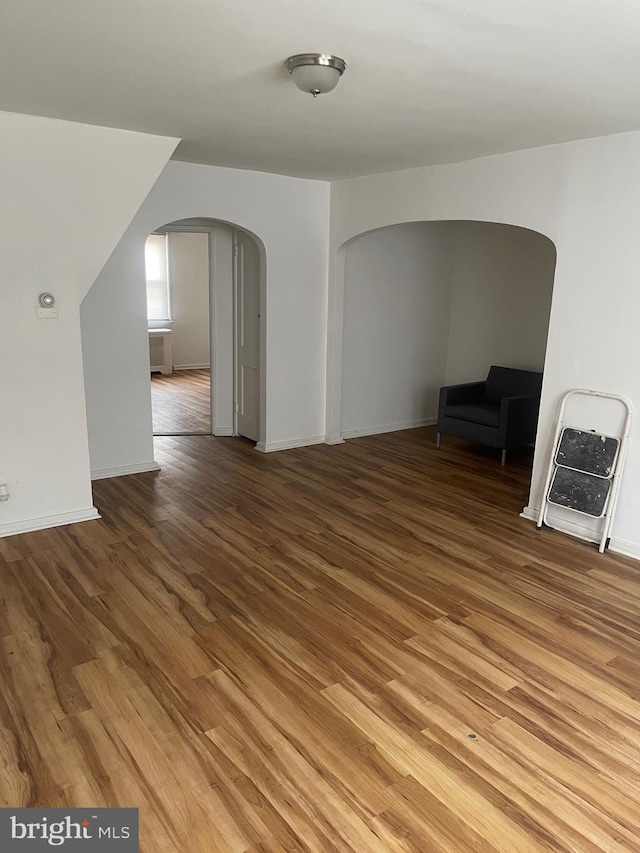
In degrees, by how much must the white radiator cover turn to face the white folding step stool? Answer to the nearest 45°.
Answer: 0° — it already faces it

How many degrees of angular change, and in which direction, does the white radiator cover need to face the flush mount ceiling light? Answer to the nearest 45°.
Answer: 0° — it already faces it

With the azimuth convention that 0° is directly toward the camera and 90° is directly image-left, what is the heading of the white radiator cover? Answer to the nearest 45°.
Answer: approximately 0°
